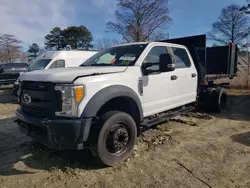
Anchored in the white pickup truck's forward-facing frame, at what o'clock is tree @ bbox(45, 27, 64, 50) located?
The tree is roughly at 4 o'clock from the white pickup truck.

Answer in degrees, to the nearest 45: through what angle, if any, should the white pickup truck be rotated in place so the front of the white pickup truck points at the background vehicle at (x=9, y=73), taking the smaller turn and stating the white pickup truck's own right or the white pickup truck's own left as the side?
approximately 90° to the white pickup truck's own right

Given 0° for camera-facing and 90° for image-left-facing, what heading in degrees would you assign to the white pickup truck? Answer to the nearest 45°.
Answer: approximately 45°

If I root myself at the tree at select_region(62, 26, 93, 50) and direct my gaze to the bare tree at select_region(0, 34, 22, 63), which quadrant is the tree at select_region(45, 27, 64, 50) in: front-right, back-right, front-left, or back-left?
front-right

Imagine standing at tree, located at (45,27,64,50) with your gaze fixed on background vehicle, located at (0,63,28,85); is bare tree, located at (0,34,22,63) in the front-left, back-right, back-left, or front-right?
front-right

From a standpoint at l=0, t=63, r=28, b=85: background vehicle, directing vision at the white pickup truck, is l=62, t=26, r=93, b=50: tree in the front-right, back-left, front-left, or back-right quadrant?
back-left

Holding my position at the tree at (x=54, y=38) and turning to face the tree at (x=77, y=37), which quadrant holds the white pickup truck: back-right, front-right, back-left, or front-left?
front-right

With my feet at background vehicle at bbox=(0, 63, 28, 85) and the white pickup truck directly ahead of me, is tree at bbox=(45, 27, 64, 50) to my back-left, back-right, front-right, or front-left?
back-left

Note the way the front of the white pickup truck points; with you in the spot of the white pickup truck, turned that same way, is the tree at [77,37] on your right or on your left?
on your right

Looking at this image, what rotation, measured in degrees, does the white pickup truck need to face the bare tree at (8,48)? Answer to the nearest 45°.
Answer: approximately 90° to its right
